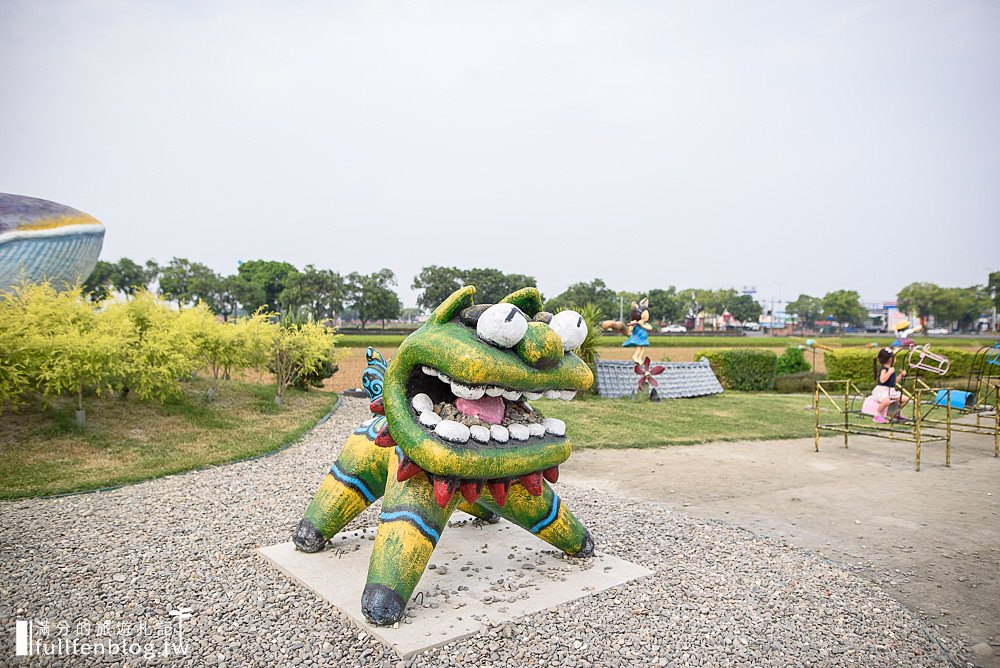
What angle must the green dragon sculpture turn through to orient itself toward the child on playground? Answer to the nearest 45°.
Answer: approximately 90° to its left

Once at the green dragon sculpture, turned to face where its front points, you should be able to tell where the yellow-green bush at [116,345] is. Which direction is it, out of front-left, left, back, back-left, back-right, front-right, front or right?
back

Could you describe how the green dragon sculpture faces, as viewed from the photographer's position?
facing the viewer and to the right of the viewer

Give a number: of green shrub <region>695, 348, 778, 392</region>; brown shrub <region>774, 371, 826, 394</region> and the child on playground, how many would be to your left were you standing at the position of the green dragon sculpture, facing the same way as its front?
3

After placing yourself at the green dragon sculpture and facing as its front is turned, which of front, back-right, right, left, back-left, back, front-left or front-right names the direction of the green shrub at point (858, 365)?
left

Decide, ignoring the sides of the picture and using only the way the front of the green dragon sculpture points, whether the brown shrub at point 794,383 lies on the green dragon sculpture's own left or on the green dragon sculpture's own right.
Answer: on the green dragon sculpture's own left

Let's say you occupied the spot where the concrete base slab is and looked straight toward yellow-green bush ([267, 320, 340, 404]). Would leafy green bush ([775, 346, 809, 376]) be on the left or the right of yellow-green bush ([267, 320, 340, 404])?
right
